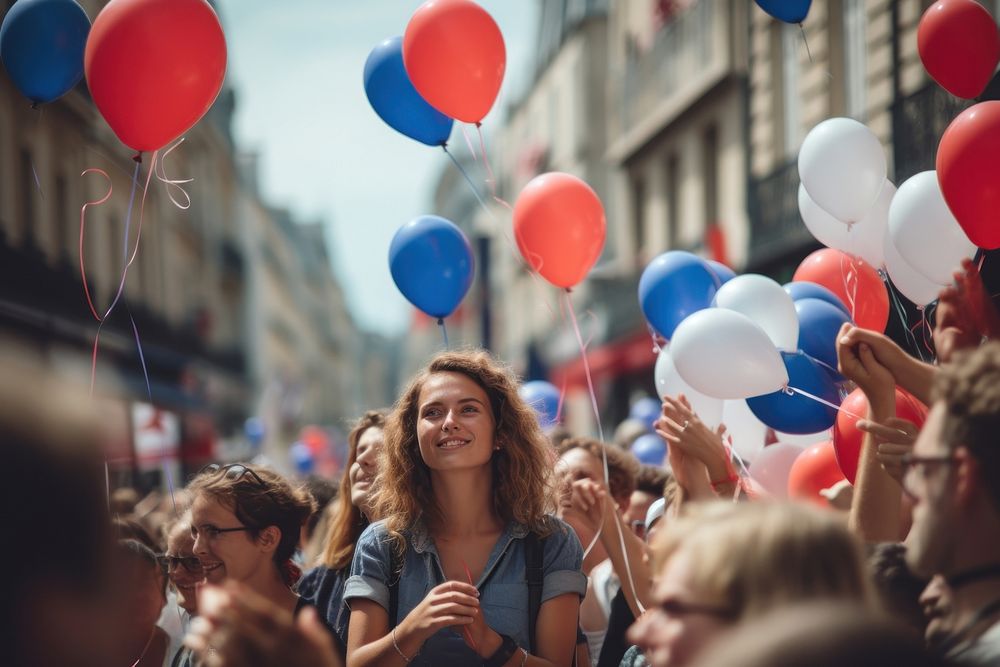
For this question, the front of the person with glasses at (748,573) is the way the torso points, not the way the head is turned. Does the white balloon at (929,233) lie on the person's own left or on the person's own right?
on the person's own right

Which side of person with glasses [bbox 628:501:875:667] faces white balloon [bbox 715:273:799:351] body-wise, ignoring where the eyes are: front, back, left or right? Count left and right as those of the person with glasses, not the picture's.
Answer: right

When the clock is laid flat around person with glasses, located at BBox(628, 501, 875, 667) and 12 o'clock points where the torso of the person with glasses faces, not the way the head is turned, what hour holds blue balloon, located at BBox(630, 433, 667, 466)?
The blue balloon is roughly at 3 o'clock from the person with glasses.

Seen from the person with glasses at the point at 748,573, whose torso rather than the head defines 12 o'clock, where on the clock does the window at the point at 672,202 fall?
The window is roughly at 3 o'clock from the person with glasses.

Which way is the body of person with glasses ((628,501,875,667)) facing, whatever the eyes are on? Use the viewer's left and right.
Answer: facing to the left of the viewer

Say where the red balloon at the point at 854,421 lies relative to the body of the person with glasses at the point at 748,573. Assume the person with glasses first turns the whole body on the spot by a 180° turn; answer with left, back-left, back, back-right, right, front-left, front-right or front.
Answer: left

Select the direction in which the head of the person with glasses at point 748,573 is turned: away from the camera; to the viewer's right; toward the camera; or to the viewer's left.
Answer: to the viewer's left

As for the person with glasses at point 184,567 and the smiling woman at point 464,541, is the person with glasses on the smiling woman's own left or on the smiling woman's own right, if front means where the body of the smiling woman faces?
on the smiling woman's own right

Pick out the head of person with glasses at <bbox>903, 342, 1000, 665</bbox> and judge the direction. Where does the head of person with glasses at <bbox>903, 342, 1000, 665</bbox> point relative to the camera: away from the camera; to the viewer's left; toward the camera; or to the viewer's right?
to the viewer's left

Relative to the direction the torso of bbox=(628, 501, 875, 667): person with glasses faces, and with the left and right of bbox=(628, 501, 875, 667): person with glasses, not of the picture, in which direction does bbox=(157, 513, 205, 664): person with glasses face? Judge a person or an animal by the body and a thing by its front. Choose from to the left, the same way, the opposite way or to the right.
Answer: to the left

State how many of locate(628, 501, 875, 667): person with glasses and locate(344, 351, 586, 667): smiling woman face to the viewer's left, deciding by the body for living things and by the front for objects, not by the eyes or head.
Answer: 1

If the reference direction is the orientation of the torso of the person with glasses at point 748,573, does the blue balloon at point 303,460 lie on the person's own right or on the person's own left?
on the person's own right
